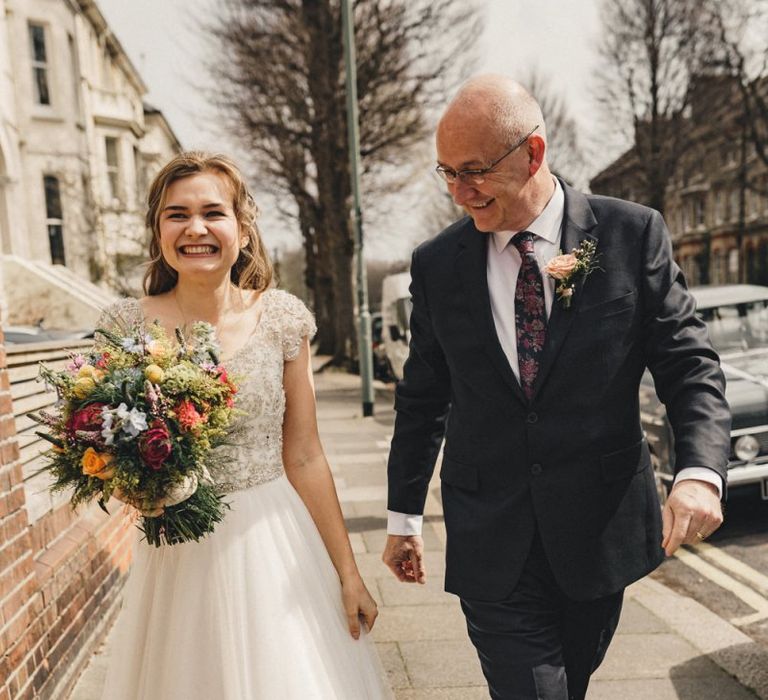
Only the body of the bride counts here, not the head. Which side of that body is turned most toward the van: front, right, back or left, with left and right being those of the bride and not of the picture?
back

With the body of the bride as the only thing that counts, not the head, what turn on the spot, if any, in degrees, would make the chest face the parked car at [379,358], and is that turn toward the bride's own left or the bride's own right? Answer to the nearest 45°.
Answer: approximately 180°

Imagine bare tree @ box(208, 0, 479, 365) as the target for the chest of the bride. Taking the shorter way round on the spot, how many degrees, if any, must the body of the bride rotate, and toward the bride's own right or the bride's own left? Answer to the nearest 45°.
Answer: approximately 180°

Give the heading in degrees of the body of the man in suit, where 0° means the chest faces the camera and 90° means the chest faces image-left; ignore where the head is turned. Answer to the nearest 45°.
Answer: approximately 0°

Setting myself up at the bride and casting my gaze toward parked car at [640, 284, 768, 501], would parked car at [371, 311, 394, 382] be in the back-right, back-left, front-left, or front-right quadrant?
front-left

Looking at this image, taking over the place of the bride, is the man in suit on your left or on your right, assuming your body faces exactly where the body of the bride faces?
on your left

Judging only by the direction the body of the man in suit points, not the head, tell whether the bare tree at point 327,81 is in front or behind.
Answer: behind

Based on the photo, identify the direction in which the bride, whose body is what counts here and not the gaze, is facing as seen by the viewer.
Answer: toward the camera

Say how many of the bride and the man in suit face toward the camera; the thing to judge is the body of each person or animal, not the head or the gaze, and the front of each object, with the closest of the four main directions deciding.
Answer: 2

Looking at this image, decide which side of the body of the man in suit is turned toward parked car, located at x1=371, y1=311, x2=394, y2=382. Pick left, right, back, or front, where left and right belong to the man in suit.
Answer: back

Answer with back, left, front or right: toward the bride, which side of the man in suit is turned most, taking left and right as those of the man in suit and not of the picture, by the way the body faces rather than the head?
right

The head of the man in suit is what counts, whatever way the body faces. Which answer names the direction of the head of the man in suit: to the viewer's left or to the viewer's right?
to the viewer's left
